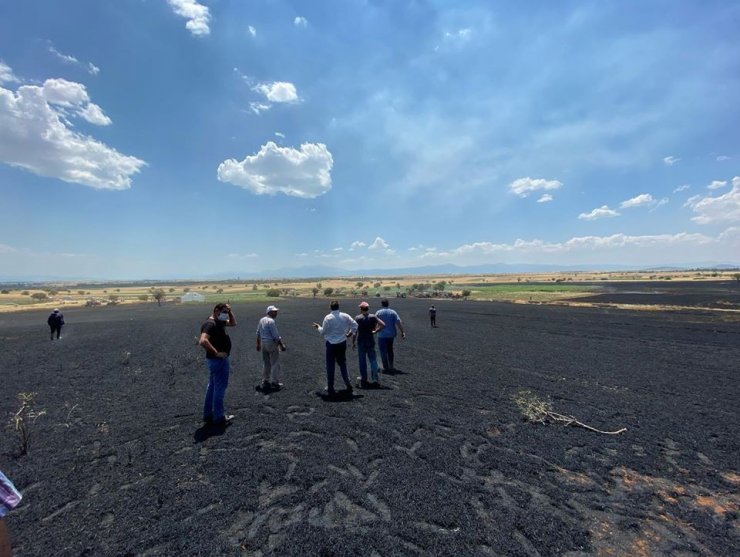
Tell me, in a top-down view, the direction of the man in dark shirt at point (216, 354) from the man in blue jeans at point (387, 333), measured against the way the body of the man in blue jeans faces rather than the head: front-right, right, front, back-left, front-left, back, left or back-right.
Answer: back-left

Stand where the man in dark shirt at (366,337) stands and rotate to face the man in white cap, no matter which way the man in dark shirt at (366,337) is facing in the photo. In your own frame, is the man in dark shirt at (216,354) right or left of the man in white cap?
left

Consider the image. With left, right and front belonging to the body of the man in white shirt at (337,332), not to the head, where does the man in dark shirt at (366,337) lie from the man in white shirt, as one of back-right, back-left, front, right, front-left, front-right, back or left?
front-right

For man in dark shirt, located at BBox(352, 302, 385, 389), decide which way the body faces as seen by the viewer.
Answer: away from the camera

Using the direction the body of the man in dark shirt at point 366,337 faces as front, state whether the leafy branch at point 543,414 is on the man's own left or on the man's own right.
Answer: on the man's own right

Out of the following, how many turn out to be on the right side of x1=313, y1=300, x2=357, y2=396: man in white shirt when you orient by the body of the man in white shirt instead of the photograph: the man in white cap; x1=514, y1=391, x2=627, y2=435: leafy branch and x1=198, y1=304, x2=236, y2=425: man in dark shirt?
1

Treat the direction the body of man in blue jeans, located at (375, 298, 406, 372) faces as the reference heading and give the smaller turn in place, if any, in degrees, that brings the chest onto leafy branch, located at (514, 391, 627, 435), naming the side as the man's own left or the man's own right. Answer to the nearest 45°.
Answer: approximately 135° to the man's own right

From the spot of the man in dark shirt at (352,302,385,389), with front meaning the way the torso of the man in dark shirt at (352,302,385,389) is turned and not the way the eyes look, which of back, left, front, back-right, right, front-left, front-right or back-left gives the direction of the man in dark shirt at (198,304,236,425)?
back-left

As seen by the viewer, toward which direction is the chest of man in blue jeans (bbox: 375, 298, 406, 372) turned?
away from the camera

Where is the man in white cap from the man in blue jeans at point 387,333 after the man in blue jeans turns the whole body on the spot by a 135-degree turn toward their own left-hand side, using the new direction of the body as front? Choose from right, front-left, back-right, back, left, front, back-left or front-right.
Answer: front

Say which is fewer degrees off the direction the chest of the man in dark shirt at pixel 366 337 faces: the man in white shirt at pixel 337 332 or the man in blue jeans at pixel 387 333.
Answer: the man in blue jeans

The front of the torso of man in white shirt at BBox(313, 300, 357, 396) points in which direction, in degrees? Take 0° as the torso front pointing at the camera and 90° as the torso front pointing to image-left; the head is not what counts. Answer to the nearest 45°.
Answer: approximately 180°
